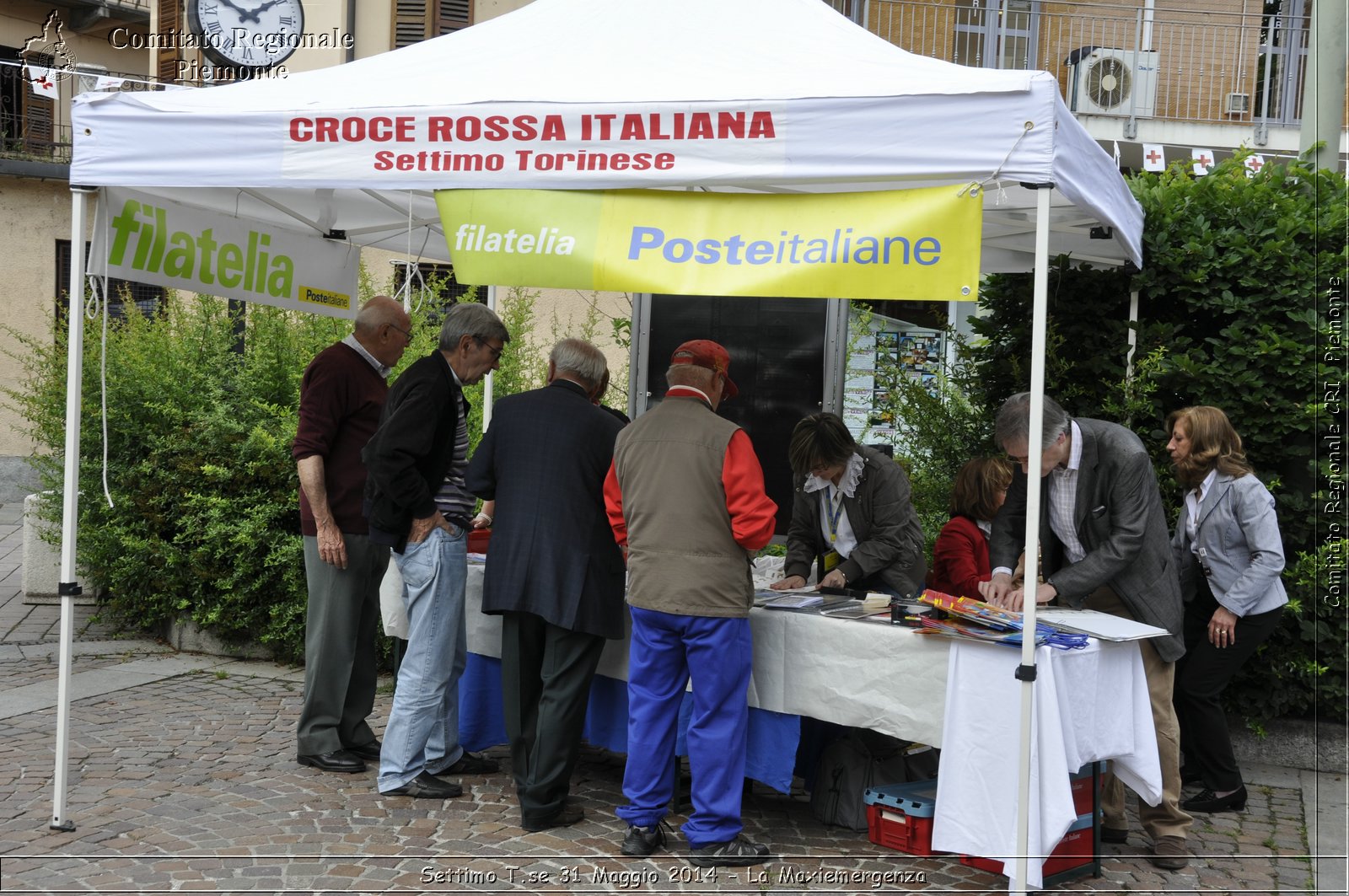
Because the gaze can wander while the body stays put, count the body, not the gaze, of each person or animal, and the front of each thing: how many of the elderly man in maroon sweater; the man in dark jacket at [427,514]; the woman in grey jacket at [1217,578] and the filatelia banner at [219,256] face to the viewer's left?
1

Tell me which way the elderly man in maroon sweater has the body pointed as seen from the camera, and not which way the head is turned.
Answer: to the viewer's right

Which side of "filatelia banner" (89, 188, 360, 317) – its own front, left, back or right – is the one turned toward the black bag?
front

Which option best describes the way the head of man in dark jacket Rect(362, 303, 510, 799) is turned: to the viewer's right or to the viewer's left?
to the viewer's right

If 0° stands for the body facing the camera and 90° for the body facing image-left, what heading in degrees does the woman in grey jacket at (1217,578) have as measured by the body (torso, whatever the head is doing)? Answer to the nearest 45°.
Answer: approximately 90°

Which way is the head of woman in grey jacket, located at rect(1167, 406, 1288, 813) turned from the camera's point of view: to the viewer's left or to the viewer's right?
to the viewer's left

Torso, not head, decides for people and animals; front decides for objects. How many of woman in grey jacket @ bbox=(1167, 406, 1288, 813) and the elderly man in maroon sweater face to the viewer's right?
1

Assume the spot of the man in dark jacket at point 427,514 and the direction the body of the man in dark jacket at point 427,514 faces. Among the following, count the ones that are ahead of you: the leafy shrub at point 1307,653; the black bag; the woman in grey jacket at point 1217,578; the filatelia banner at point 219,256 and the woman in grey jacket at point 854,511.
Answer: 4

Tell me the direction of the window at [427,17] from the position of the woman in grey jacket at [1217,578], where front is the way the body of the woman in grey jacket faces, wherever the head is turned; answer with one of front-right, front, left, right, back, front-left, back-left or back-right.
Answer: front-right

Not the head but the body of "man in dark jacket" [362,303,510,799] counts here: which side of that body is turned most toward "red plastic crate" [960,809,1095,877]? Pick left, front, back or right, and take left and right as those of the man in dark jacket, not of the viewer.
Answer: front

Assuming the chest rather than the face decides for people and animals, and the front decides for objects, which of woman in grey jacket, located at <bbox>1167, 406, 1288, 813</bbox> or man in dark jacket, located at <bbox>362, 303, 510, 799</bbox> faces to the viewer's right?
the man in dark jacket

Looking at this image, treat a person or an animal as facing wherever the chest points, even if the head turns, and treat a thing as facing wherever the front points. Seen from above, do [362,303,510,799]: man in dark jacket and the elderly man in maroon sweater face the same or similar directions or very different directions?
same or similar directions

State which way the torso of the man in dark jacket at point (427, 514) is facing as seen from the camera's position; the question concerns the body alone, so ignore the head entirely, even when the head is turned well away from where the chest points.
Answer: to the viewer's right

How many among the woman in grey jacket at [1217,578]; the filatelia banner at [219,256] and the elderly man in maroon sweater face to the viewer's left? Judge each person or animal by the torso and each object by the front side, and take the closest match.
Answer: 1

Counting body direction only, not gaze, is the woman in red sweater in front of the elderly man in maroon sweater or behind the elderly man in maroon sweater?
in front

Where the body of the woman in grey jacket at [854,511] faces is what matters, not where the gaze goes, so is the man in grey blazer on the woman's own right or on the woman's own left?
on the woman's own left
